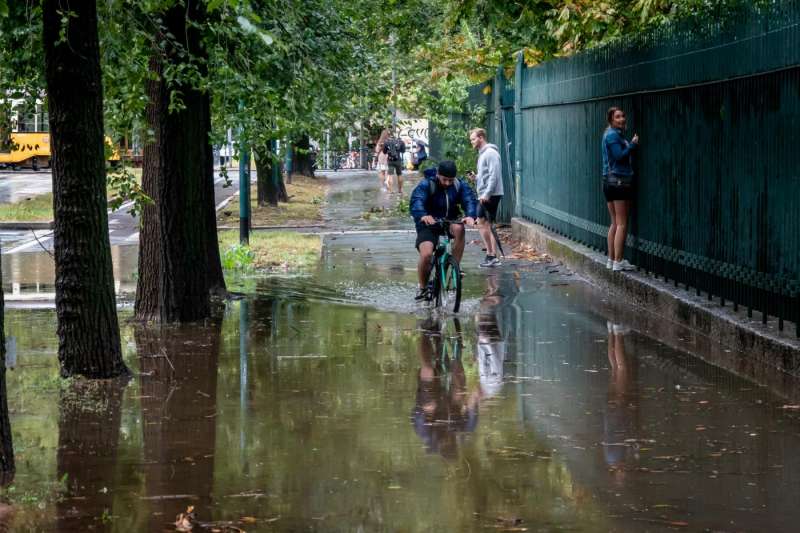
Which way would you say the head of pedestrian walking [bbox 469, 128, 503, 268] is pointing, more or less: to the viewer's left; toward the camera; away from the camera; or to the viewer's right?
to the viewer's left

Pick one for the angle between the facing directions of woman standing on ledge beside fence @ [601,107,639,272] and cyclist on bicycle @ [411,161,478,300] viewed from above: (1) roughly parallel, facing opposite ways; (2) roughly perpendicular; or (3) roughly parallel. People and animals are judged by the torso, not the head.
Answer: roughly perpendicular

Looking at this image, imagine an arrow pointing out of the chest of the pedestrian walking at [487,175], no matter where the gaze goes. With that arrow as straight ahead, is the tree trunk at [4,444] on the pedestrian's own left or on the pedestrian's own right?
on the pedestrian's own left

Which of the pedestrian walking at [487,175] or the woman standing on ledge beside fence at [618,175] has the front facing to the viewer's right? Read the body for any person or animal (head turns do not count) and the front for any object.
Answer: the woman standing on ledge beside fence

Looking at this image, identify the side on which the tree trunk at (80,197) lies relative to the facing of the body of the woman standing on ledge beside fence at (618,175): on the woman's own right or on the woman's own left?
on the woman's own right

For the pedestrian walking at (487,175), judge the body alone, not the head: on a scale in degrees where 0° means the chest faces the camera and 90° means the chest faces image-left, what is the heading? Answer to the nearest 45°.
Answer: approximately 90°
